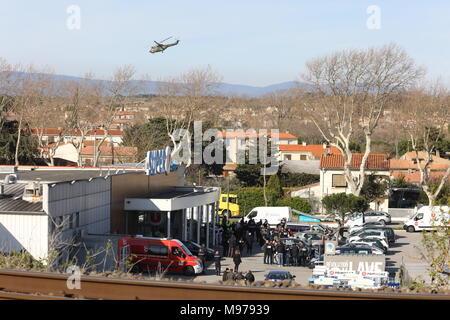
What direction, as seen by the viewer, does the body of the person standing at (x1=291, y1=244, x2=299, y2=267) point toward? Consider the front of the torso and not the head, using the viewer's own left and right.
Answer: facing away from the viewer

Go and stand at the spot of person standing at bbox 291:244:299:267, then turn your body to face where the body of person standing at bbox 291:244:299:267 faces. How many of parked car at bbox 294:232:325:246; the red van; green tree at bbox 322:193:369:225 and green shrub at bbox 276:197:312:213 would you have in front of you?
3

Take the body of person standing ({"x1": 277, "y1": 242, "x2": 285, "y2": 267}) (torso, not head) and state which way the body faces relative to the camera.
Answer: away from the camera
